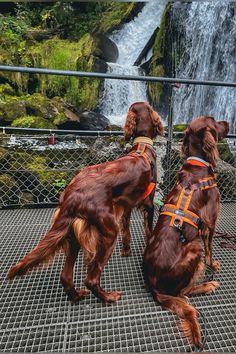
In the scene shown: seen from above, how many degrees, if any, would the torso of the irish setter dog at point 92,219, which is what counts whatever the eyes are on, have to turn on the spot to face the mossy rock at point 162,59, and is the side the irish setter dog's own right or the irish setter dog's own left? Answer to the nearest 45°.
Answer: approximately 45° to the irish setter dog's own left

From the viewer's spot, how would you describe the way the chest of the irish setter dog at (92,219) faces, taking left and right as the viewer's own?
facing away from the viewer and to the right of the viewer

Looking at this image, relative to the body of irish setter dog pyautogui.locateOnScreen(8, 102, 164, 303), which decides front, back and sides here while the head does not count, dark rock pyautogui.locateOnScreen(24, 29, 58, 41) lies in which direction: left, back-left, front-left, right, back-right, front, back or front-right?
front-left

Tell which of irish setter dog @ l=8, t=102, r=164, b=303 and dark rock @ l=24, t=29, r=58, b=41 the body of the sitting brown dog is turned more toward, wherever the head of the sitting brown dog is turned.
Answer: the dark rock

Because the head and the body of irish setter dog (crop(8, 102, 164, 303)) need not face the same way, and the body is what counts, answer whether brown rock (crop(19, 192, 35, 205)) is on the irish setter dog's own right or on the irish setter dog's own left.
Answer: on the irish setter dog's own left

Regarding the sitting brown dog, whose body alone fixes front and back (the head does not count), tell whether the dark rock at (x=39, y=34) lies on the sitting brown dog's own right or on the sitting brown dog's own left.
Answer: on the sitting brown dog's own left

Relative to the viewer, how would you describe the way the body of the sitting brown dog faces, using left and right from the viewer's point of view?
facing away from the viewer and to the right of the viewer

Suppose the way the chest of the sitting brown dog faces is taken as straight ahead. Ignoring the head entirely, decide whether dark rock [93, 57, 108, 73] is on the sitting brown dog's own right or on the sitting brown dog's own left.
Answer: on the sitting brown dog's own left

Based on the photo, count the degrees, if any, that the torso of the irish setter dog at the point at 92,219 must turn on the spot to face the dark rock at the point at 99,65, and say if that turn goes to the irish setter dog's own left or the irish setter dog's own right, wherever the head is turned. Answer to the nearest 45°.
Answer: approximately 45° to the irish setter dog's own left

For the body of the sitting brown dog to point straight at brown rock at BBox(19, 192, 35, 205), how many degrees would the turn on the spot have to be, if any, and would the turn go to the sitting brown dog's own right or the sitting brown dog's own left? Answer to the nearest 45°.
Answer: approximately 90° to the sitting brown dog's own left

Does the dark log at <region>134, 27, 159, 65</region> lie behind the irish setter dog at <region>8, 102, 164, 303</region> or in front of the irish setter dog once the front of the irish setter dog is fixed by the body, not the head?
in front

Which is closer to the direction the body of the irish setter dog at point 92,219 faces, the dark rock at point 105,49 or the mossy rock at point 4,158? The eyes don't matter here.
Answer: the dark rock
